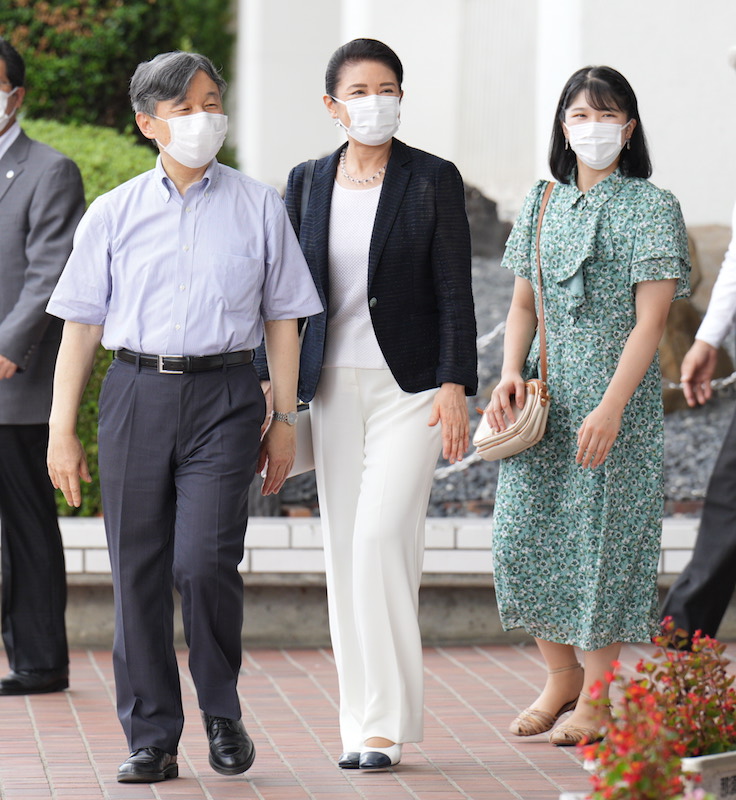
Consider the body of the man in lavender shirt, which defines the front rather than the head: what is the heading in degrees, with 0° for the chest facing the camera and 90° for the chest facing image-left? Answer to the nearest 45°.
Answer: approximately 0°

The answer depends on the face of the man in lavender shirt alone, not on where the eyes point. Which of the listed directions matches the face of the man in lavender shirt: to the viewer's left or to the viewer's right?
to the viewer's right

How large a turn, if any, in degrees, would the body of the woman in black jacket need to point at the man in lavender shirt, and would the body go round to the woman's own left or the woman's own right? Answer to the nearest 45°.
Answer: approximately 45° to the woman's own right

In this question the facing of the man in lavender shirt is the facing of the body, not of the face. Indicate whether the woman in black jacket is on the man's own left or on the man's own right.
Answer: on the man's own left

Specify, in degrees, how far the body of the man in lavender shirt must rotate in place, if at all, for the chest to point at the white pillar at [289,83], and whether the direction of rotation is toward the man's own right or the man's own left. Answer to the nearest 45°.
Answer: approximately 180°

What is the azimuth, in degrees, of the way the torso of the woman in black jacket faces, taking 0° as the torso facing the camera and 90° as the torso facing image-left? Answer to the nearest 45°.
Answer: approximately 45°

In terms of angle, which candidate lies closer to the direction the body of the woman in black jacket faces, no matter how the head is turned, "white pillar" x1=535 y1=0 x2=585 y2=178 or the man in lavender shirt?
the man in lavender shirt
